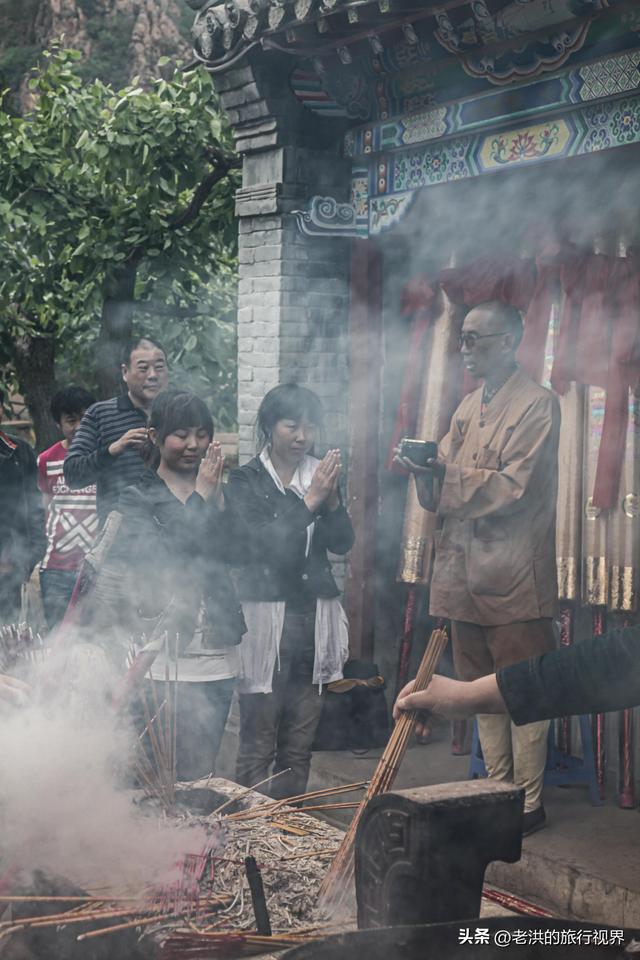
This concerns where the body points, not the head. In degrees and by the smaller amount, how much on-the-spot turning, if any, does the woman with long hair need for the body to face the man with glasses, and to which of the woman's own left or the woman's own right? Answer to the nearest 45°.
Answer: approximately 45° to the woman's own left

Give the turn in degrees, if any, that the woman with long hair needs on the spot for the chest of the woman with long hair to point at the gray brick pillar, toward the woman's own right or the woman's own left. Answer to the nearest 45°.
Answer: approximately 135° to the woman's own left

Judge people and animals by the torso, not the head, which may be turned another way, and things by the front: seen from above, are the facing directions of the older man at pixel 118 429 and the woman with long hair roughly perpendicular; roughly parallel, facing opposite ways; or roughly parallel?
roughly parallel

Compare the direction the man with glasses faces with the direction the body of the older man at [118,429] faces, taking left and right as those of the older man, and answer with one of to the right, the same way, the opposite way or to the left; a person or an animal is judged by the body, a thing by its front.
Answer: to the right

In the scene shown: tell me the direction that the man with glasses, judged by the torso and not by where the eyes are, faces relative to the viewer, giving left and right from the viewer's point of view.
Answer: facing the viewer and to the left of the viewer

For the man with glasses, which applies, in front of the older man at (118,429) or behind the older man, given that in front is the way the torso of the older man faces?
in front

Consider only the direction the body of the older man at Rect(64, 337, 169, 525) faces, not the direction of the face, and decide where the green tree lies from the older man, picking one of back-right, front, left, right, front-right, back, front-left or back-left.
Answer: back-left

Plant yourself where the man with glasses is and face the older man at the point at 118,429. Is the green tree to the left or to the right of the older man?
right

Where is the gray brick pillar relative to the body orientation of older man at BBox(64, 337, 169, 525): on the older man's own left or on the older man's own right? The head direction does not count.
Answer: on the older man's own left

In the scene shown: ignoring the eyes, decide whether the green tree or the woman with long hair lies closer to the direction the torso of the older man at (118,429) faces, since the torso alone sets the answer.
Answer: the woman with long hair

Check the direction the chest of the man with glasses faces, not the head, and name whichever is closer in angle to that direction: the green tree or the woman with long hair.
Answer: the woman with long hair

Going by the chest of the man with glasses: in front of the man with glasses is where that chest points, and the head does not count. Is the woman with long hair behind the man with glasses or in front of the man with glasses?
in front

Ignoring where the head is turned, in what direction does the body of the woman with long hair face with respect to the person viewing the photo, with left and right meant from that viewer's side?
facing the viewer and to the right of the viewer

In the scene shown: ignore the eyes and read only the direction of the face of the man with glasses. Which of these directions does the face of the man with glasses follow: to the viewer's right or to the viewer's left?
to the viewer's left

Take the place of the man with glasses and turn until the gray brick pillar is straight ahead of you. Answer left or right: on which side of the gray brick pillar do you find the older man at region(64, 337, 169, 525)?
left

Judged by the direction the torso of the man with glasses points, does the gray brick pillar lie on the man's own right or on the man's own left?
on the man's own right
